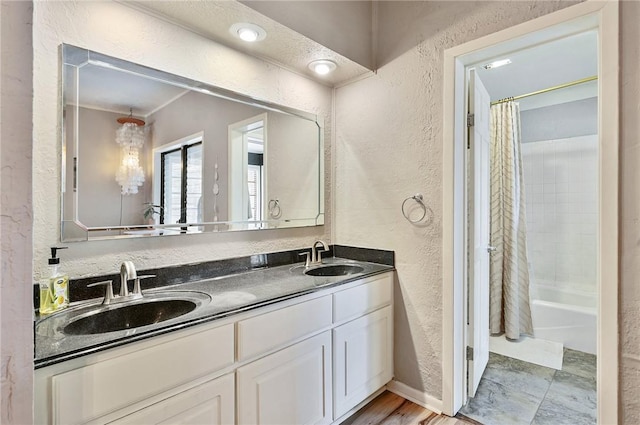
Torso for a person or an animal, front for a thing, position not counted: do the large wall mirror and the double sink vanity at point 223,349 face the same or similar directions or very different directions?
same or similar directions

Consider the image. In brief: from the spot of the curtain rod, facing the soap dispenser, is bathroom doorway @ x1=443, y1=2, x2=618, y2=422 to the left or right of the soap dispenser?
left

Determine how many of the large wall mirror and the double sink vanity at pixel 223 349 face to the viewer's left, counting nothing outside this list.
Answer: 0

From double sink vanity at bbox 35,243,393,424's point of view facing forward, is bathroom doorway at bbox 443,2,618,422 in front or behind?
in front

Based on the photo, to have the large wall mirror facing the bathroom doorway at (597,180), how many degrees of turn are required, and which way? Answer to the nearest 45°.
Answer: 0° — it already faces it

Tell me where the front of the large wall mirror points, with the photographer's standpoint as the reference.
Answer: facing the viewer and to the right of the viewer

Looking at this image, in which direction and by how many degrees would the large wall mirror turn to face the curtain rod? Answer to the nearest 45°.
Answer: approximately 45° to its left
